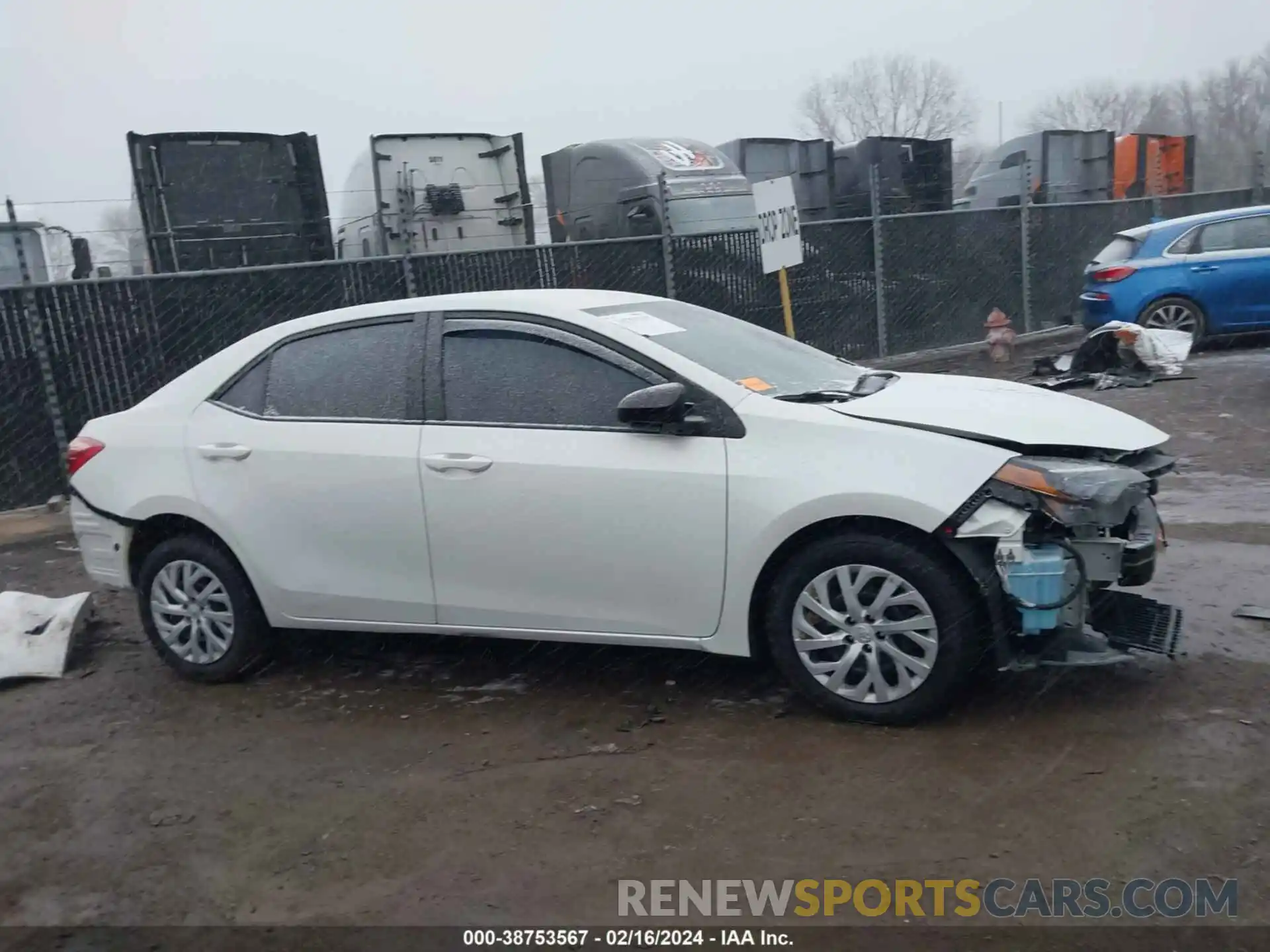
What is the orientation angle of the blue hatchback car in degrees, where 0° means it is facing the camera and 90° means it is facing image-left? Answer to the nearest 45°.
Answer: approximately 270°

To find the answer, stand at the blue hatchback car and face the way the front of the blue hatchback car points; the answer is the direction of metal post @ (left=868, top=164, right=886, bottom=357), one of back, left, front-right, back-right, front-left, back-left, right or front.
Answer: back

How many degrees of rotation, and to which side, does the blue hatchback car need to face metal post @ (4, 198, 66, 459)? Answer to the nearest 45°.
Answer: approximately 135° to its right

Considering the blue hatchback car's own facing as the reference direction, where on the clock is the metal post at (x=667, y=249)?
The metal post is roughly at 5 o'clock from the blue hatchback car.

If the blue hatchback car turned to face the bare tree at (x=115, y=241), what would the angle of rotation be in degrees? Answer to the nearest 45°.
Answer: approximately 180°

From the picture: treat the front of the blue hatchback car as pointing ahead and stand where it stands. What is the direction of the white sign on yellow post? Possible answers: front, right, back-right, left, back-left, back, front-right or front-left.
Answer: back-right

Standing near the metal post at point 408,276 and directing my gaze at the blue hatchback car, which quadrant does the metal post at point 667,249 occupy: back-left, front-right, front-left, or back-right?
front-left

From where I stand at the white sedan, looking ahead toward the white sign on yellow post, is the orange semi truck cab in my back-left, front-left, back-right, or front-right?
front-right

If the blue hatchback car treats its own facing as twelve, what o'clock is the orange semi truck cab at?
The orange semi truck cab is roughly at 9 o'clock from the blue hatchback car.

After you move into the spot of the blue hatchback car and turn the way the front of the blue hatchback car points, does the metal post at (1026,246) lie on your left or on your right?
on your left
